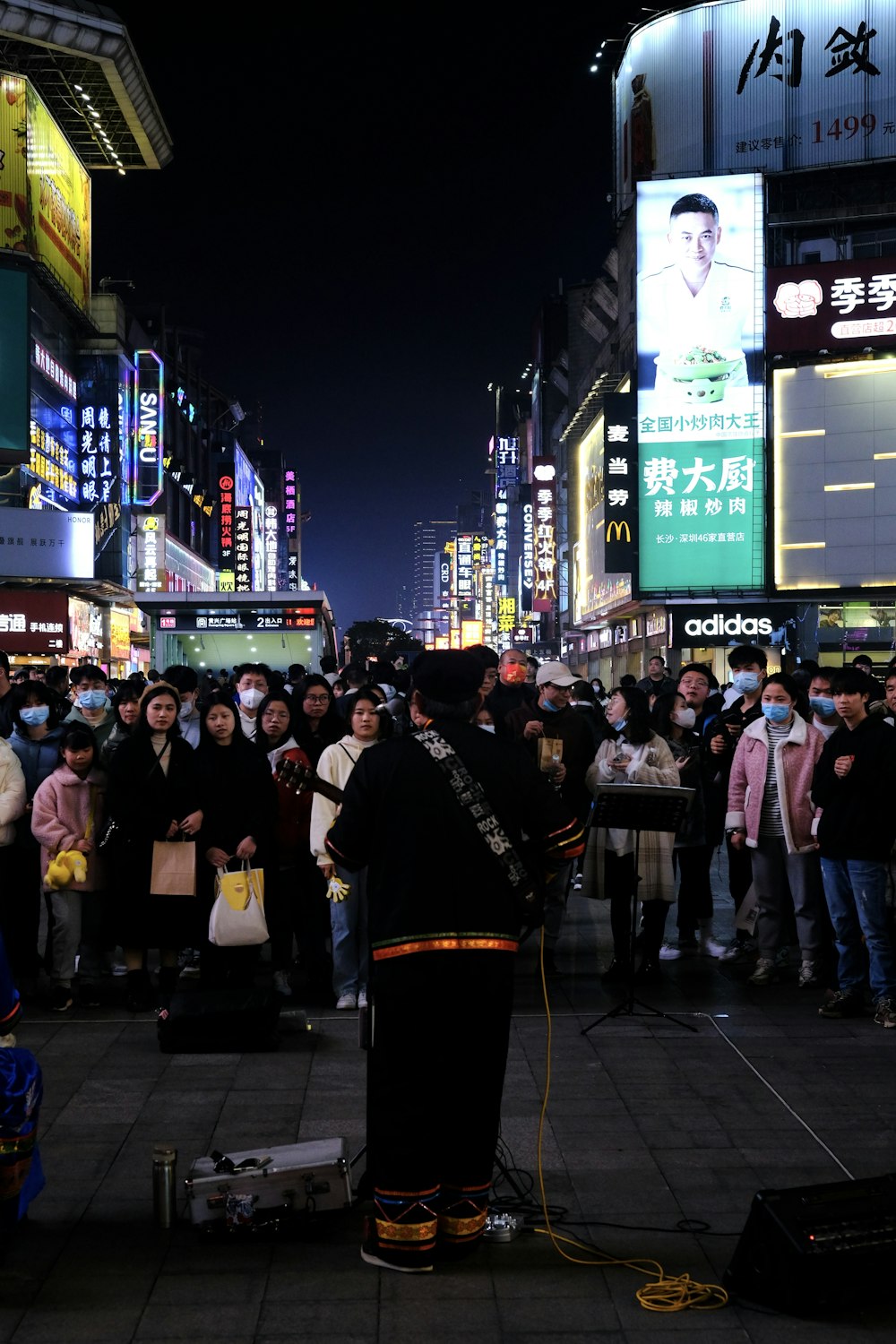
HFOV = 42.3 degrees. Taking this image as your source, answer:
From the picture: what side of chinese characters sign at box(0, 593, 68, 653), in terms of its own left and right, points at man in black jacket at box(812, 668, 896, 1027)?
front

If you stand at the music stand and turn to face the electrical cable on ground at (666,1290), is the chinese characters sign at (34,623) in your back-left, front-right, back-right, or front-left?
back-right

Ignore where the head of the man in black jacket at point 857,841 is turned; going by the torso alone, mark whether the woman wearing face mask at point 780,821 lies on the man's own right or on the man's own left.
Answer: on the man's own right

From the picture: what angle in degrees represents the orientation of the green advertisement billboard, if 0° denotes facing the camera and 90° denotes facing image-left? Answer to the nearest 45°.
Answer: approximately 0°

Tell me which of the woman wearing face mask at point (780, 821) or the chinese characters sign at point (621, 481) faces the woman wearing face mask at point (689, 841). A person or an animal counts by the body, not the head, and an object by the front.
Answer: the chinese characters sign

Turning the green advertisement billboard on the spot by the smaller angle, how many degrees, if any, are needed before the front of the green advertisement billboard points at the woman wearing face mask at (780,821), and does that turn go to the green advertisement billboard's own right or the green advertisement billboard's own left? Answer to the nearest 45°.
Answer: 0° — it already faces them

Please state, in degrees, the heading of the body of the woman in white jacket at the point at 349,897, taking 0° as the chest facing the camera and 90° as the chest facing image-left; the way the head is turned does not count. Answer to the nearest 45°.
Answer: approximately 0°
